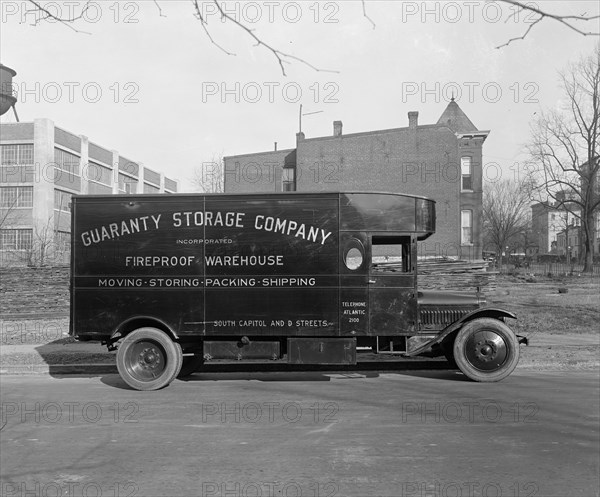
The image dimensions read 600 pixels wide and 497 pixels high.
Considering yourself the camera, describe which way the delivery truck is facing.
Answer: facing to the right of the viewer

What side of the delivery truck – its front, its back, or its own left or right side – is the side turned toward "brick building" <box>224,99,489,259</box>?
left
